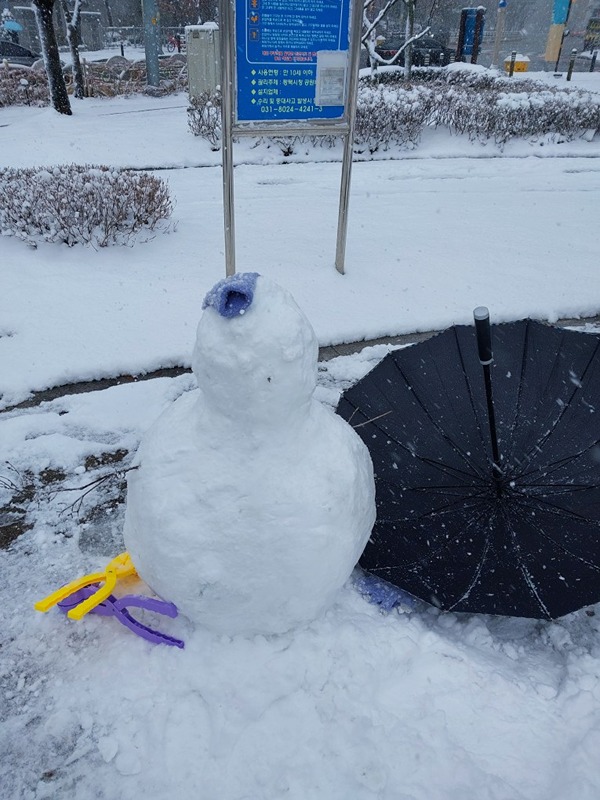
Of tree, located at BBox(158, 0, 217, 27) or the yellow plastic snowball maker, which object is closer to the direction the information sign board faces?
the yellow plastic snowball maker

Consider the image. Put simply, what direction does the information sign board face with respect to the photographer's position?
facing the viewer

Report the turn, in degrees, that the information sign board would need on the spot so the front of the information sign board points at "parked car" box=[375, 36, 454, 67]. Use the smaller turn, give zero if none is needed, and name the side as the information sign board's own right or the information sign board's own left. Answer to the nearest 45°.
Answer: approximately 180°

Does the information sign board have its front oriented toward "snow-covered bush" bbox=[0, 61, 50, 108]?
no

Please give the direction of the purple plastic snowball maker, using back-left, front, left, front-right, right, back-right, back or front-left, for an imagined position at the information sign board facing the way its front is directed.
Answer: front

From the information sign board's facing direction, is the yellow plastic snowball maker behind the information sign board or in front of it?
in front

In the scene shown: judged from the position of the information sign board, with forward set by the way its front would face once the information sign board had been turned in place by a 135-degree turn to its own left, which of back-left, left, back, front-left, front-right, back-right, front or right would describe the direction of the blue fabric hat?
back-right

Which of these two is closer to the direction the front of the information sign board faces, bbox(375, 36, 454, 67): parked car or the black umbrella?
the black umbrella

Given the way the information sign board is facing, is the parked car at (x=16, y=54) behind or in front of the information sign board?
behind

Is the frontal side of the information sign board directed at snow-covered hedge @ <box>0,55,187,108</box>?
no

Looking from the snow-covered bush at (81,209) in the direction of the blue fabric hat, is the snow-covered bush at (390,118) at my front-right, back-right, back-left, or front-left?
back-left

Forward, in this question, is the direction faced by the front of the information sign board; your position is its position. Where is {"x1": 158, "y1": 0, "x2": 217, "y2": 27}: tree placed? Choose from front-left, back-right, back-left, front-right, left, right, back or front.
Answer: back

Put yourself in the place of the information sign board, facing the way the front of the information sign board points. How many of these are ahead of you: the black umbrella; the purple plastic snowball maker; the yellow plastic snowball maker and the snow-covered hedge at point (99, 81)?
3

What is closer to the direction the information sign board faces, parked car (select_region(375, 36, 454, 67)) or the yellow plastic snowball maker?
the yellow plastic snowball maker

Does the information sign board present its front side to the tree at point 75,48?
no
